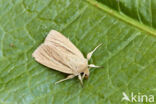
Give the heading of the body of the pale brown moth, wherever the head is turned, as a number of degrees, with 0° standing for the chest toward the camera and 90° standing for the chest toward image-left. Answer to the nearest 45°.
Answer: approximately 315°
